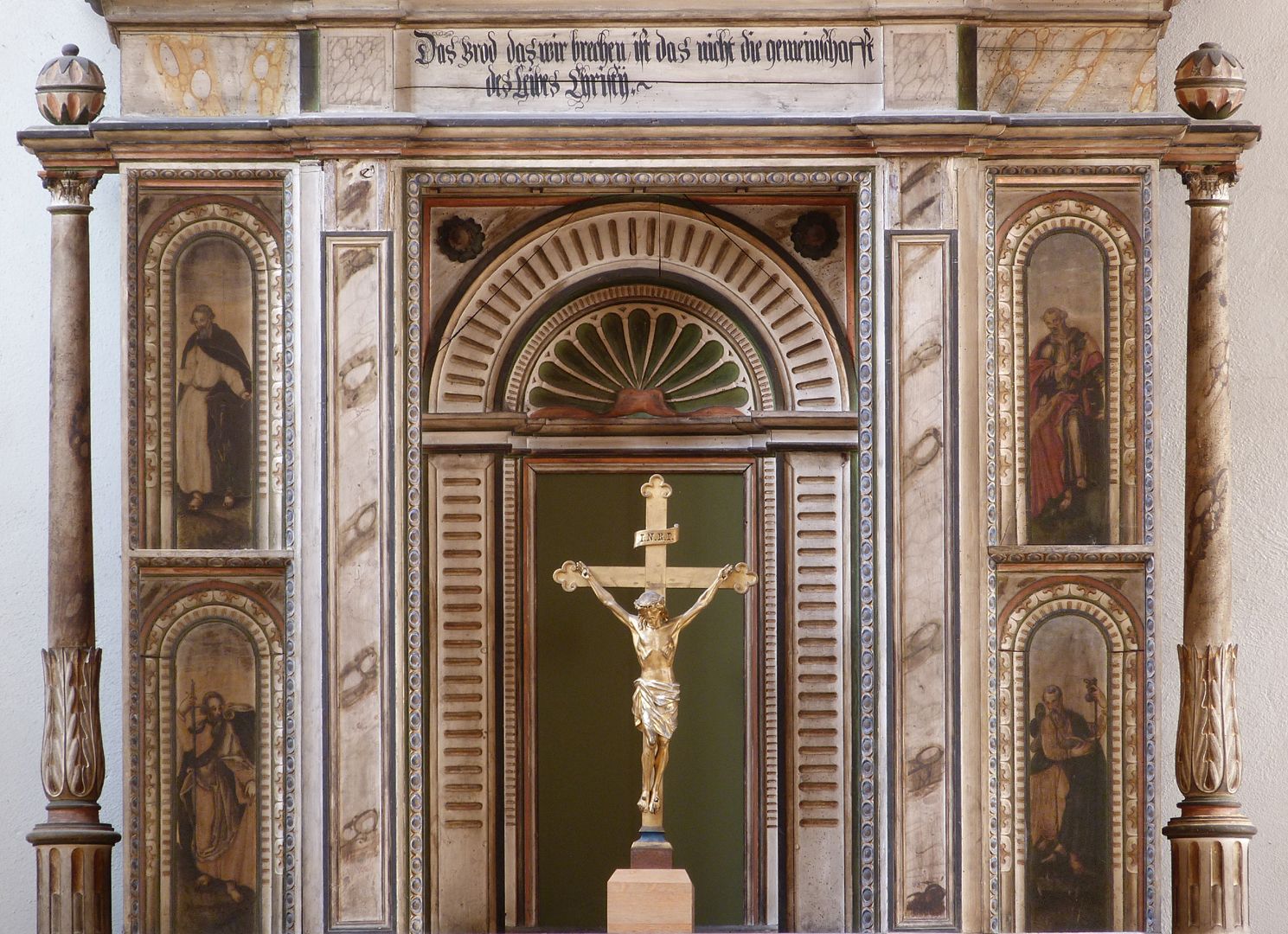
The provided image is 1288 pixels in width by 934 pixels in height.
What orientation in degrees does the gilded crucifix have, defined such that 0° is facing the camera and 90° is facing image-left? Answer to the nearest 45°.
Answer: approximately 0°

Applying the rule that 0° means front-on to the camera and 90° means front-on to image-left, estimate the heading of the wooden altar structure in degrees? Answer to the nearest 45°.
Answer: approximately 0°
